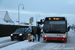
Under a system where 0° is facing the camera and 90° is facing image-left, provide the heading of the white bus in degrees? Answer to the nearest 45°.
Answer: approximately 0°
